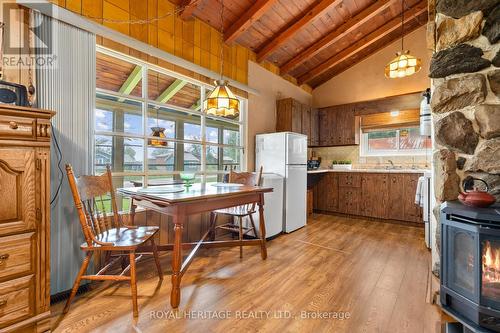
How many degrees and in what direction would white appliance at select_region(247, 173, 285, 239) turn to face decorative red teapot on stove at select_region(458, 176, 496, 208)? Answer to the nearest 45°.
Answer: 0° — it already faces it

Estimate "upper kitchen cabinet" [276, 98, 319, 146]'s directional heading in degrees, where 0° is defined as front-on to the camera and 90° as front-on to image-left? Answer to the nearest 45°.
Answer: approximately 315°

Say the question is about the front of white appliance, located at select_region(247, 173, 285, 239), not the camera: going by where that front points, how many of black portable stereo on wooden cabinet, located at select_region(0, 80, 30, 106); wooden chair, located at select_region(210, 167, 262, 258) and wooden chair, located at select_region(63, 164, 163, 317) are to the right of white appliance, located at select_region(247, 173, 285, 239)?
3

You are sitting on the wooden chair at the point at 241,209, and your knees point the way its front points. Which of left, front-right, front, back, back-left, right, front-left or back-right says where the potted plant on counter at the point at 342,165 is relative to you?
back
